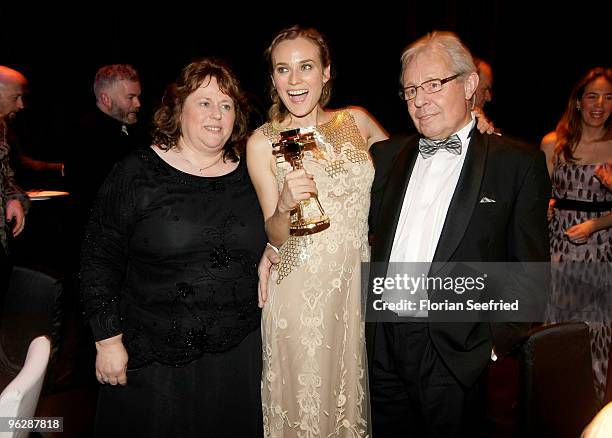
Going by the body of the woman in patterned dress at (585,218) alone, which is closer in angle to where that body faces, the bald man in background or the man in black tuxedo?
the man in black tuxedo

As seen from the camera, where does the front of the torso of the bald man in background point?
to the viewer's right

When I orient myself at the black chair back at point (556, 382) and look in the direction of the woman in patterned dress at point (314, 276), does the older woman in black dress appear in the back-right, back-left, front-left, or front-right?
front-left

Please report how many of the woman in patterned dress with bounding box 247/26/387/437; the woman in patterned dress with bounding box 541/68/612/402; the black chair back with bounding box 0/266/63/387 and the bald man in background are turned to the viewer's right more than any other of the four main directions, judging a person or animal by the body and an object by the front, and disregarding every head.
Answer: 1

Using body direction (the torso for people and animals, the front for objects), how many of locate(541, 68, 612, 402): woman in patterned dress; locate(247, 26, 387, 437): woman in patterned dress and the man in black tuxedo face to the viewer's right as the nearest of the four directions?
0

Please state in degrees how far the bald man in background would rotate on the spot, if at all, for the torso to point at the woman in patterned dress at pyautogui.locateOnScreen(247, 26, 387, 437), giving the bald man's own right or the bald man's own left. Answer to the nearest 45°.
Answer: approximately 45° to the bald man's own right

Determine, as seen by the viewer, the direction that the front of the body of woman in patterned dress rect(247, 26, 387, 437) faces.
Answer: toward the camera

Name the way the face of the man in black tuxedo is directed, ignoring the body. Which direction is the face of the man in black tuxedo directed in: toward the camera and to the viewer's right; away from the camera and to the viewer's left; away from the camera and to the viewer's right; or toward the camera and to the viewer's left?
toward the camera and to the viewer's left

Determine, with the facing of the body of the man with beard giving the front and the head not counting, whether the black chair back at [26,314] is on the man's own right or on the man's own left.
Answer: on the man's own right

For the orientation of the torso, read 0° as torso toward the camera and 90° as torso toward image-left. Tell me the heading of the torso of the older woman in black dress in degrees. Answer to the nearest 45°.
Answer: approximately 315°

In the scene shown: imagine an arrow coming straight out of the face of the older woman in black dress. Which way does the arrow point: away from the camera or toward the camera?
toward the camera

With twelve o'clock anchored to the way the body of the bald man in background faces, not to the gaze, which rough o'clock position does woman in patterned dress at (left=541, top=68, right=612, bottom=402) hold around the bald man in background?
The woman in patterned dress is roughly at 1 o'clock from the bald man in background.

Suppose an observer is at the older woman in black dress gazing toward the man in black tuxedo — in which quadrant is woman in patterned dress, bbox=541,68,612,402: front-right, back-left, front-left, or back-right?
front-left

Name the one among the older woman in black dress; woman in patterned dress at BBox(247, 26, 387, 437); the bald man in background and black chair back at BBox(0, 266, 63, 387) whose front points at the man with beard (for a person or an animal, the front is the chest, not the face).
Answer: the bald man in background

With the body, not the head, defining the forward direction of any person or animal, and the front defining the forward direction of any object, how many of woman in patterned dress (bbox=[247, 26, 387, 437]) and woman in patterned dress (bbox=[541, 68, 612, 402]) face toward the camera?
2
